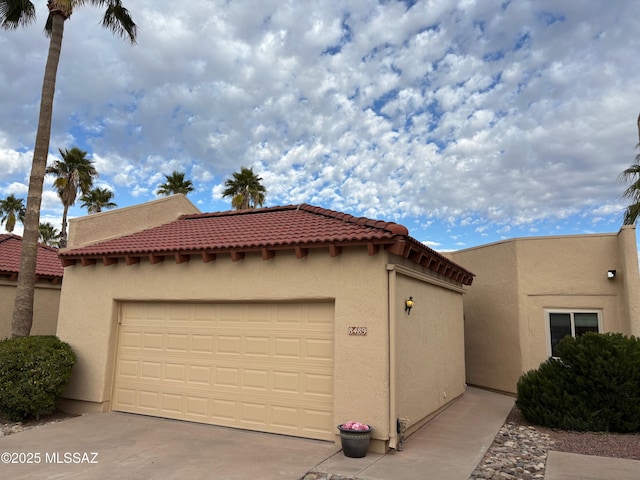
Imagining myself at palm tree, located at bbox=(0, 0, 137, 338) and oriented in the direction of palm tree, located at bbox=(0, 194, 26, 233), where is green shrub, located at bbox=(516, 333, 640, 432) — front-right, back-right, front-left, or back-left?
back-right

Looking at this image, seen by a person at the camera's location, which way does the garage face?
facing the viewer and to the left of the viewer

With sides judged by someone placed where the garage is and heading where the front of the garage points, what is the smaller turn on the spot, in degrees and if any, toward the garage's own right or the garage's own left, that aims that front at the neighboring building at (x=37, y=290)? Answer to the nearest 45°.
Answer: approximately 90° to the garage's own right

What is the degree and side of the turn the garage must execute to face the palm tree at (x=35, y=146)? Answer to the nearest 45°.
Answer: approximately 90° to its right

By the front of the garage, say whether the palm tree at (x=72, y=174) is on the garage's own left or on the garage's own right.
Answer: on the garage's own right

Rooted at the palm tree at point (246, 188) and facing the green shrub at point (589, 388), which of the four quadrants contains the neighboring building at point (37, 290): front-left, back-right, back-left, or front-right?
front-right

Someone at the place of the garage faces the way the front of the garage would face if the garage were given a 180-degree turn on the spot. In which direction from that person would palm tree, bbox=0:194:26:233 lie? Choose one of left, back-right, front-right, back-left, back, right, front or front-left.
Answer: left

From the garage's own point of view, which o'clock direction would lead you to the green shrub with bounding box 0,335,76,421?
The green shrub is roughly at 2 o'clock from the garage.

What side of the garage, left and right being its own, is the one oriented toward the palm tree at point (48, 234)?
right

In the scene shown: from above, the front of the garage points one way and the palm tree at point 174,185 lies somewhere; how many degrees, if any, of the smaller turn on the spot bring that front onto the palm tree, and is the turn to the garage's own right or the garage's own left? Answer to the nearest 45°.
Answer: approximately 135° to the garage's own right
